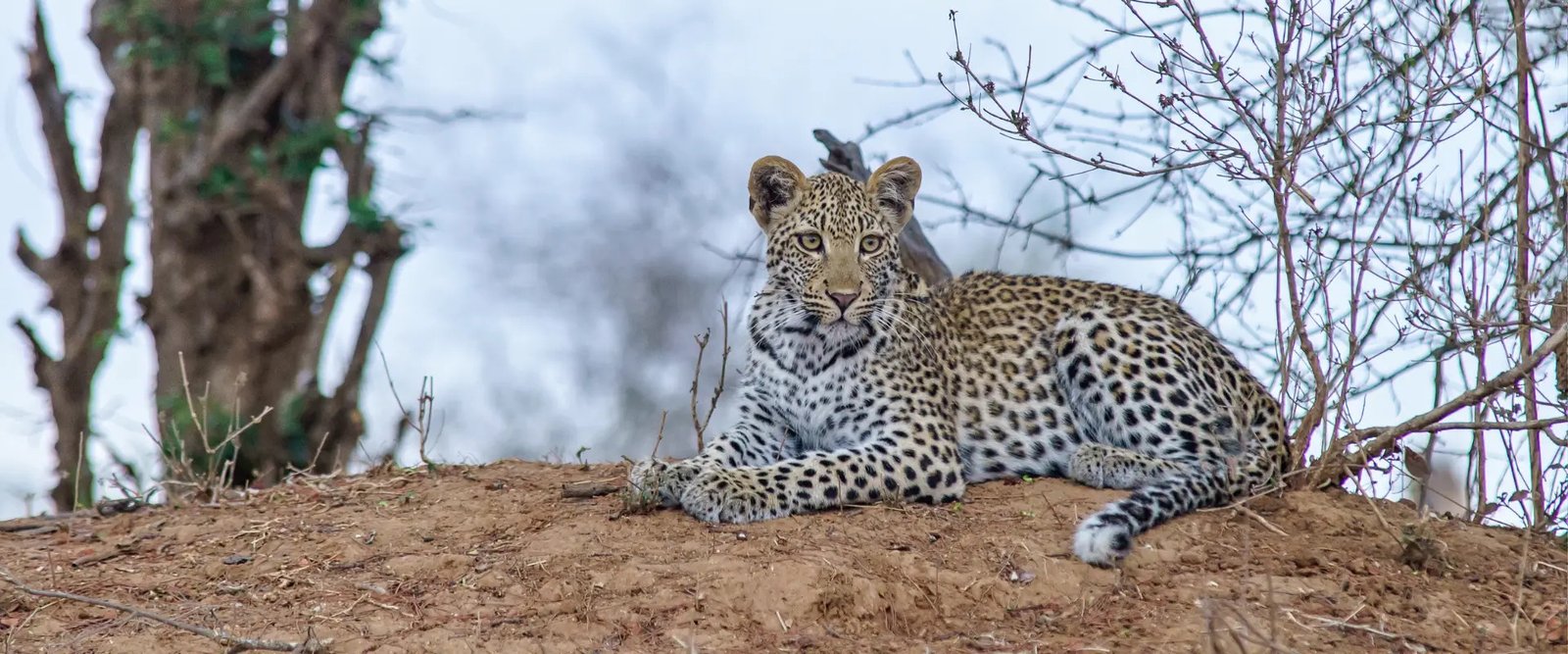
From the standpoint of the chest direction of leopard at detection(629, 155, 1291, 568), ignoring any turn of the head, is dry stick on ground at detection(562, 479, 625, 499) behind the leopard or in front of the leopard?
in front

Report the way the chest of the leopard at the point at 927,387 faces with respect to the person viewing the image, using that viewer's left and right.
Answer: facing to the left of the viewer

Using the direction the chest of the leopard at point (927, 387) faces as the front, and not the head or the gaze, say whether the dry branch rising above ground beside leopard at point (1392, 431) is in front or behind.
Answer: behind

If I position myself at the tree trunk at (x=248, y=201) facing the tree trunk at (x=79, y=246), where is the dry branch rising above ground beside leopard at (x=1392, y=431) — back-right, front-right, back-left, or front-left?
back-left

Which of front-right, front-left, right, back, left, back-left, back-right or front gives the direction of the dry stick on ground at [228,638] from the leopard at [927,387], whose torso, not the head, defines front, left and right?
front-left

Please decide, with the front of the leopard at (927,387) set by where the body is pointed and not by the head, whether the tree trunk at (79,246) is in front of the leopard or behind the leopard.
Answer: in front
